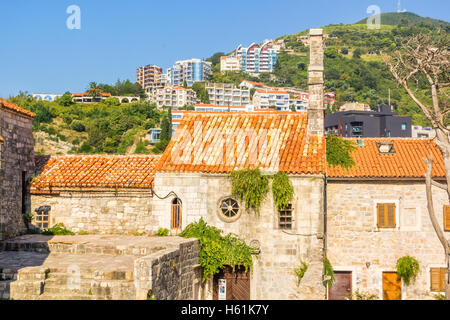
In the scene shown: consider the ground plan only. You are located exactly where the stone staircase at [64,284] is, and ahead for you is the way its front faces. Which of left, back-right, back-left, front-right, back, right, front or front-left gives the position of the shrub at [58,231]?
back

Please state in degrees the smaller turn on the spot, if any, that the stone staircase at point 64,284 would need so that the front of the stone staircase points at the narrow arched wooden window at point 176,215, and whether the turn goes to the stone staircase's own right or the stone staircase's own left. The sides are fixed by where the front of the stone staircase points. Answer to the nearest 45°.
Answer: approximately 135° to the stone staircase's own left

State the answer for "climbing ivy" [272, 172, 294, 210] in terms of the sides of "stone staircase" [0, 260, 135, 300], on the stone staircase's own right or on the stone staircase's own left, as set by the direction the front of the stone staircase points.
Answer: on the stone staircase's own left

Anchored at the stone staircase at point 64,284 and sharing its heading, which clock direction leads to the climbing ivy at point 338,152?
The climbing ivy is roughly at 8 o'clock from the stone staircase.

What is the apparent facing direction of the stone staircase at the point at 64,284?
toward the camera

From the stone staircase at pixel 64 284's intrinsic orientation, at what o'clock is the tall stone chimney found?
The tall stone chimney is roughly at 8 o'clock from the stone staircase.

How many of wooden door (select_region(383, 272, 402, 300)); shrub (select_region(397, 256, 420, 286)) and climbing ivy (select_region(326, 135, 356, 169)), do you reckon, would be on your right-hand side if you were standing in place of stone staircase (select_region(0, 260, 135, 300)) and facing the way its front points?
0
